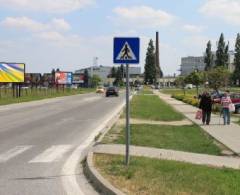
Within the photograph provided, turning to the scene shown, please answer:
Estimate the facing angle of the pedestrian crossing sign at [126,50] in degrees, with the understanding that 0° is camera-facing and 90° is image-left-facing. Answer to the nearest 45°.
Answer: approximately 0°

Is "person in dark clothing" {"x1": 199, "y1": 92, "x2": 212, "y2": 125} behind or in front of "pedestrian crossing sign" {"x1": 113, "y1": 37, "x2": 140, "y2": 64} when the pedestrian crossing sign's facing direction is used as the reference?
behind
